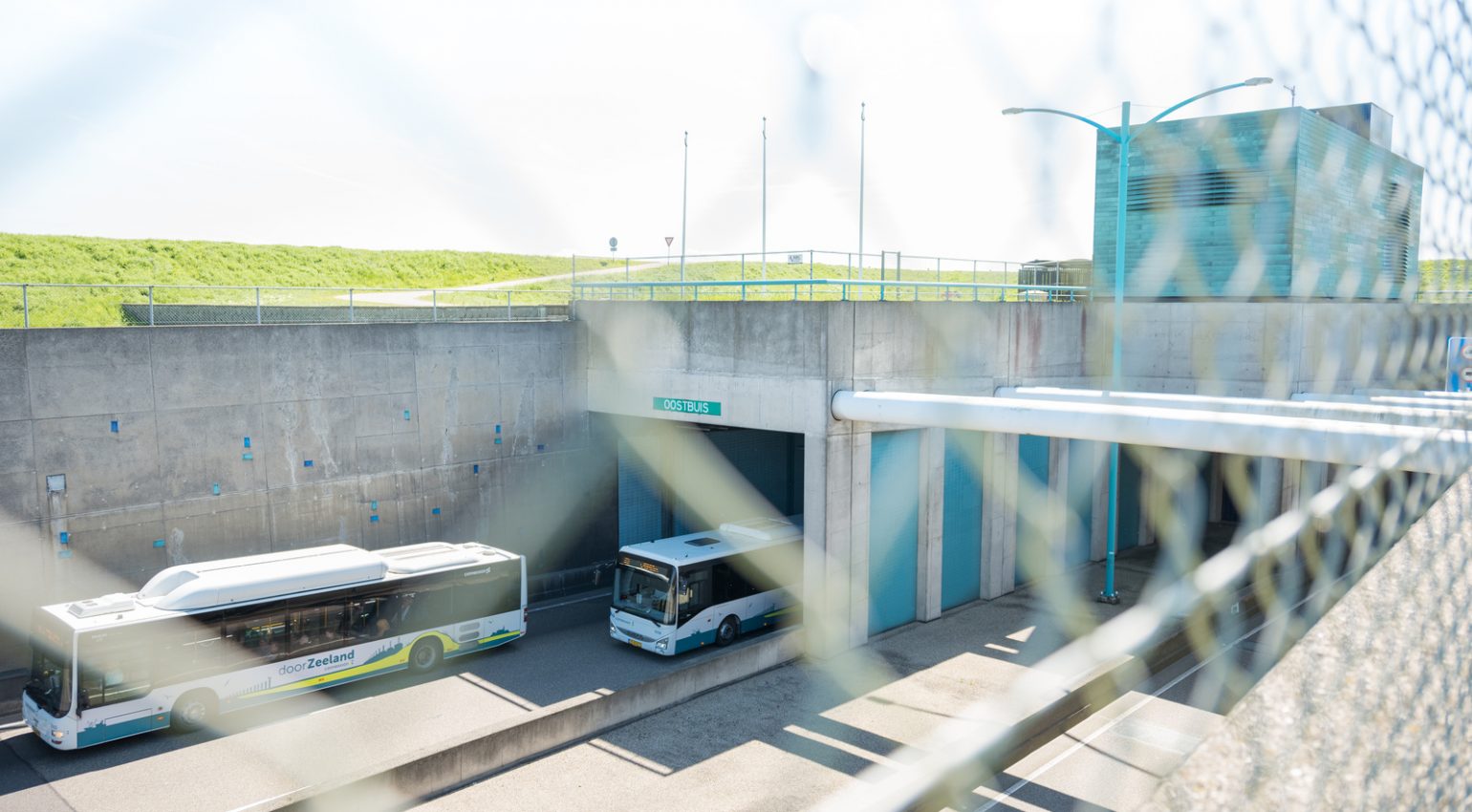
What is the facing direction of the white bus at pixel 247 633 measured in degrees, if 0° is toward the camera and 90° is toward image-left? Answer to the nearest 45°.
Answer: approximately 45°

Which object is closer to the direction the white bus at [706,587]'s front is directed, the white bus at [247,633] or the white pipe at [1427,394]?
the white bus

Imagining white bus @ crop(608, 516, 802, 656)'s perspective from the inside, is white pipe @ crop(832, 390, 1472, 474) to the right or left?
on its left

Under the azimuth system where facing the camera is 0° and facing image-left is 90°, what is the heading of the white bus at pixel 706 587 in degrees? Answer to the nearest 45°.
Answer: approximately 45°

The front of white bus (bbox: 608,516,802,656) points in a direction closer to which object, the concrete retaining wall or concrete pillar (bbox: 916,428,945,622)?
the concrete retaining wall

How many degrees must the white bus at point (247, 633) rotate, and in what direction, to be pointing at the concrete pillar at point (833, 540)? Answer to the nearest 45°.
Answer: approximately 135° to its left

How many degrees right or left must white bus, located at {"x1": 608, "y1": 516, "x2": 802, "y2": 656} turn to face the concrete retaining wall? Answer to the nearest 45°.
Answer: approximately 45° to its right

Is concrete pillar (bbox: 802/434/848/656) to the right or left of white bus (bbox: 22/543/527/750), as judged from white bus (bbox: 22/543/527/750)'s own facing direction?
on its left

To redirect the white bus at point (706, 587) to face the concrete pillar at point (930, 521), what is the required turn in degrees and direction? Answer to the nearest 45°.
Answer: approximately 135° to its left

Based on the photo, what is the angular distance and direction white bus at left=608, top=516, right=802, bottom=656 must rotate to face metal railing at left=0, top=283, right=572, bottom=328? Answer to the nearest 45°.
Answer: approximately 90° to its right

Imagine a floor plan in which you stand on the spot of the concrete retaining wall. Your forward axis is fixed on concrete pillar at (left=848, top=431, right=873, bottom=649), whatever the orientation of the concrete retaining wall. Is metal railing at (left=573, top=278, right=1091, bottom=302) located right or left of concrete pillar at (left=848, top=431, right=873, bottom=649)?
left

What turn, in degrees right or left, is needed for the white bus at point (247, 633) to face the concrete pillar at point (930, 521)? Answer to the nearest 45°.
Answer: approximately 135° to its left
